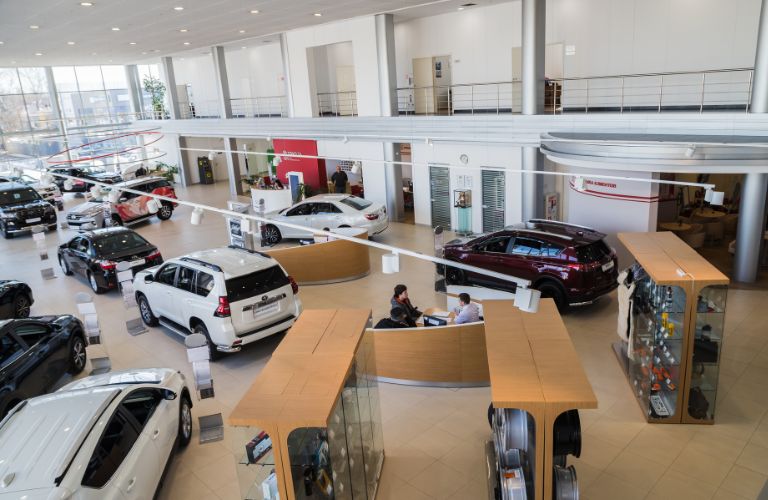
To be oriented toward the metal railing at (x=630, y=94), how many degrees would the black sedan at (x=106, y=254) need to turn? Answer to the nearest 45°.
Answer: approximately 135° to its right

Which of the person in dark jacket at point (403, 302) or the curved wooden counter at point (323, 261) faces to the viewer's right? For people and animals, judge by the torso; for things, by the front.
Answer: the person in dark jacket

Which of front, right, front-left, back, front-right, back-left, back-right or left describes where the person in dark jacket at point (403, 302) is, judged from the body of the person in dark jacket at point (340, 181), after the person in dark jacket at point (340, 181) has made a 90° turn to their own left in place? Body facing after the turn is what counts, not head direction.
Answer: right

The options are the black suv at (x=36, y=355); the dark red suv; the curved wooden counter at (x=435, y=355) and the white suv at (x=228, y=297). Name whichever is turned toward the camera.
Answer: the curved wooden counter

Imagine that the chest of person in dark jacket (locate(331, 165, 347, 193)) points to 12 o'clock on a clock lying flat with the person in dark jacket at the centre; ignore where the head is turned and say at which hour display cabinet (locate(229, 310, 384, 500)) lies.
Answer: The display cabinet is roughly at 12 o'clock from the person in dark jacket.

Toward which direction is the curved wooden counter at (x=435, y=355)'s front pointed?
toward the camera

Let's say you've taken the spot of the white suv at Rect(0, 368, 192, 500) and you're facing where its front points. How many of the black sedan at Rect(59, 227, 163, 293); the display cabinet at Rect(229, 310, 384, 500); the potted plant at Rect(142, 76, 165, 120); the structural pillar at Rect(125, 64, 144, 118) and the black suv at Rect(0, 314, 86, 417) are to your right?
1

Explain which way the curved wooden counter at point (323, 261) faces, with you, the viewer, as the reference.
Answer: facing the viewer

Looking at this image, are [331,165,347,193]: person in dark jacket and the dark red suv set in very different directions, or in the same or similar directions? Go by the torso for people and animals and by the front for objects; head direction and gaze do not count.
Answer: very different directions

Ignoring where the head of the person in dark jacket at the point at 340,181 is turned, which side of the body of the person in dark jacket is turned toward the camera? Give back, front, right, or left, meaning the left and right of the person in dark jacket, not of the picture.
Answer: front

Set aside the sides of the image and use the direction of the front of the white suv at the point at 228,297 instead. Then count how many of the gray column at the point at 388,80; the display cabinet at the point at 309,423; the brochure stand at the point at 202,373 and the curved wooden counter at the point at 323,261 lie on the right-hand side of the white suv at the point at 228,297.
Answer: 2

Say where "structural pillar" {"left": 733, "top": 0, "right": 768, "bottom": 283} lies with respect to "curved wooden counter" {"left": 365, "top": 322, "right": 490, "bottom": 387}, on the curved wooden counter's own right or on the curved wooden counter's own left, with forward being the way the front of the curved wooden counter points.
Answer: on the curved wooden counter's own left

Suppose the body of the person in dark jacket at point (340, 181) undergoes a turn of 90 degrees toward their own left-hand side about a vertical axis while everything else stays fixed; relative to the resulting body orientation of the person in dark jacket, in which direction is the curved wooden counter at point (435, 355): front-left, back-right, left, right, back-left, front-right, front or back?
right
